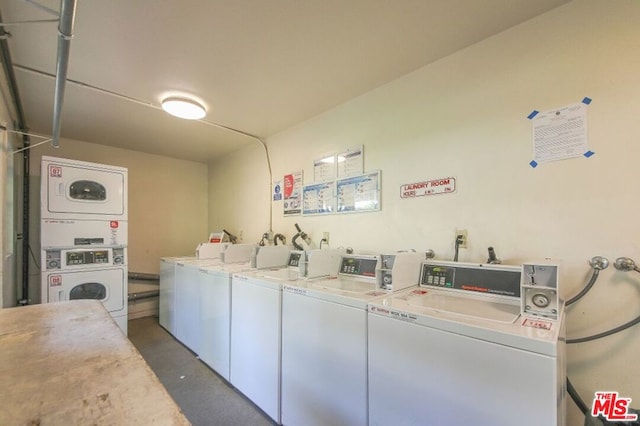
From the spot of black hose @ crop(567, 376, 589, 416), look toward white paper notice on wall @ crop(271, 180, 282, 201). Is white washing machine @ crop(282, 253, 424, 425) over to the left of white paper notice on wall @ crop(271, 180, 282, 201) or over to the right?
left

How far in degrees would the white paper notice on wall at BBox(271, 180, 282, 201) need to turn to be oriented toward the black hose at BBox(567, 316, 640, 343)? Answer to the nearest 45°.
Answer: approximately 90° to its left

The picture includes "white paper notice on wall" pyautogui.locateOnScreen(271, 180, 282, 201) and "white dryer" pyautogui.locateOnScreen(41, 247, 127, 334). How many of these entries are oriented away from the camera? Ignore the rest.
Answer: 0

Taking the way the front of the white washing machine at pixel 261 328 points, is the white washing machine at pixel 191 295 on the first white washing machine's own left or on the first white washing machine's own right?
on the first white washing machine's own right

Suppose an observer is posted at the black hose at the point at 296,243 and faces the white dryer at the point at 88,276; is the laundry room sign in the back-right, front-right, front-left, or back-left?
back-left

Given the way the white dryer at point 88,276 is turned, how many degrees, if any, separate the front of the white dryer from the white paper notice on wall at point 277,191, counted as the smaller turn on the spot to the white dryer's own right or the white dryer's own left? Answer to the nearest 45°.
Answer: approximately 45° to the white dryer's own left

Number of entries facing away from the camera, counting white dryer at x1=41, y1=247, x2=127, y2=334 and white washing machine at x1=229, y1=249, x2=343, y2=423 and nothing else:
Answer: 0

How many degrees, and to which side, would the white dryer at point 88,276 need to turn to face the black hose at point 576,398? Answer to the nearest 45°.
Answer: approximately 45° to its left

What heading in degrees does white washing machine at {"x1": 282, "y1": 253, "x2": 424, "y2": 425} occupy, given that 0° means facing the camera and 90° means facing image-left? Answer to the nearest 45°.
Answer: approximately 45°
